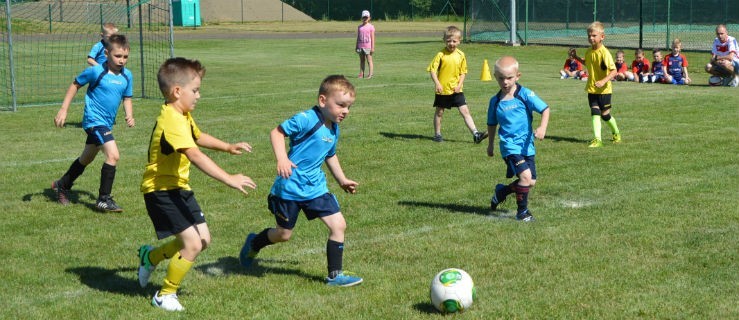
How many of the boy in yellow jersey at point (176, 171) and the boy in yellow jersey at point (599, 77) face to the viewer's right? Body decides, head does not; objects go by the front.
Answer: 1

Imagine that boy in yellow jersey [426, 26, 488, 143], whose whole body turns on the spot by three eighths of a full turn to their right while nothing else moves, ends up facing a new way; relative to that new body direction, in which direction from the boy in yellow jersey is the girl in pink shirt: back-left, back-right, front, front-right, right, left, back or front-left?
front-right

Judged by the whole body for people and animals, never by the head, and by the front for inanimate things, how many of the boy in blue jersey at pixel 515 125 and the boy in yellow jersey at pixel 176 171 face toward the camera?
1

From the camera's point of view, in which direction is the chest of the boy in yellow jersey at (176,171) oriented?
to the viewer's right

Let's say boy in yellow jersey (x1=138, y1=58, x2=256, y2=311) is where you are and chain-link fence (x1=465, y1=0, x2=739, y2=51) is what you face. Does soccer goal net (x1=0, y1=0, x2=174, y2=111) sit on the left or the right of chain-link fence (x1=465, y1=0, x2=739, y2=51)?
left

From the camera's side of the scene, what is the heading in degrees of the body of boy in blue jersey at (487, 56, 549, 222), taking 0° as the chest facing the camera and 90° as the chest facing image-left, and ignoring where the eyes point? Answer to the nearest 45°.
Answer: approximately 0°

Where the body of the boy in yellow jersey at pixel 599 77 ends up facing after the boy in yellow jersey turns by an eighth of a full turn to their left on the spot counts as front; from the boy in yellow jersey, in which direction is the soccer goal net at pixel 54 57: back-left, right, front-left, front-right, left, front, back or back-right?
back-right

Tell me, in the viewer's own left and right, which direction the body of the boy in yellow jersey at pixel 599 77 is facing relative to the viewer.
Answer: facing the viewer and to the left of the viewer

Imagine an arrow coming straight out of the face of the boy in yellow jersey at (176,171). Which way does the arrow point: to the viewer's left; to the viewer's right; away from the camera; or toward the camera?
to the viewer's right

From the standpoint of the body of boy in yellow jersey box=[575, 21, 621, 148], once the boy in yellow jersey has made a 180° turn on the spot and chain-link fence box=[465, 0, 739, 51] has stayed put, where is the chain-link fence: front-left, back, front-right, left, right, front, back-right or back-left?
front-left
